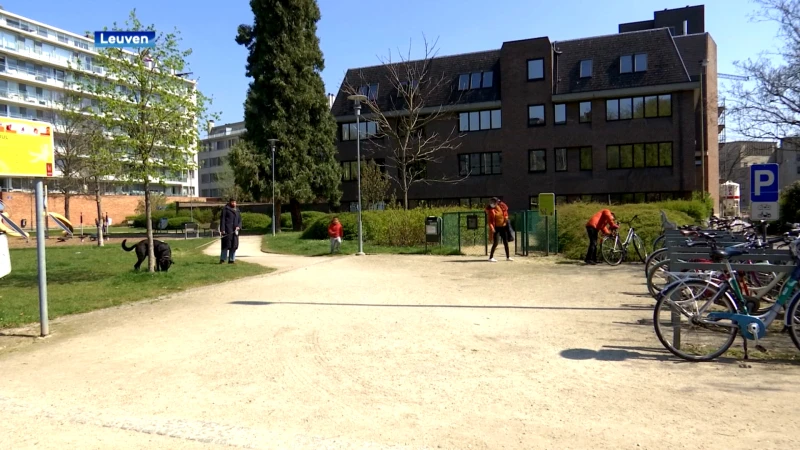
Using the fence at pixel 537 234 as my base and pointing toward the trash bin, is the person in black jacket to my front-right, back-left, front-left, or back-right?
front-left

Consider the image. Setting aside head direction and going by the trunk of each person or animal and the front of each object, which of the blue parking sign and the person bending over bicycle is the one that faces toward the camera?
the blue parking sign

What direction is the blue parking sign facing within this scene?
toward the camera

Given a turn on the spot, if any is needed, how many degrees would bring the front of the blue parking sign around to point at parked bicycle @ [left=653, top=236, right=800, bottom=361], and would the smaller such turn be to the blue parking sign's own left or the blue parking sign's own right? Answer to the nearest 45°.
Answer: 0° — it already faces it

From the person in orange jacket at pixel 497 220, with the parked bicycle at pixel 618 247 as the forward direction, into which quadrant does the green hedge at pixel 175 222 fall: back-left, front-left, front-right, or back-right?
back-left

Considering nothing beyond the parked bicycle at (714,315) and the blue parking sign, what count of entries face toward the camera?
1

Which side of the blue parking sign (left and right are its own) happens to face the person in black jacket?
right

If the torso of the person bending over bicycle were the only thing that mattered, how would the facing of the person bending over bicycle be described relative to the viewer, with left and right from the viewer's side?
facing to the right of the viewer
